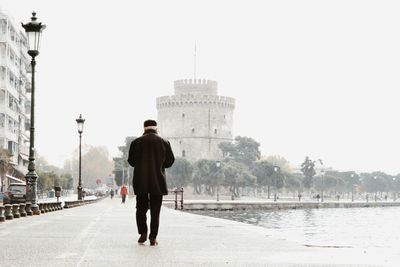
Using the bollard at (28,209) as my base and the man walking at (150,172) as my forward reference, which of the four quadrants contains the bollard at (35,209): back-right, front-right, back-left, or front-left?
back-left

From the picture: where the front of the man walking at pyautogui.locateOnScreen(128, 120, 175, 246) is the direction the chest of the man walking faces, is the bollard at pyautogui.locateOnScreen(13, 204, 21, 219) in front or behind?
in front

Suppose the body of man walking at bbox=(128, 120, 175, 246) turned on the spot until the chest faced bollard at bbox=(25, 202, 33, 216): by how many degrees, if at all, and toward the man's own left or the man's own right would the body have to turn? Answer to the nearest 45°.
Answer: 0° — they already face it

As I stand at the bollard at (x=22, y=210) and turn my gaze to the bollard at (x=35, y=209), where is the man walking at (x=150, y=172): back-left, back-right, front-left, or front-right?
back-right

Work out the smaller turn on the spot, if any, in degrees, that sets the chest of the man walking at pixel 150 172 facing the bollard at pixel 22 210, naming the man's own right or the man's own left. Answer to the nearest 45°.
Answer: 0° — they already face it

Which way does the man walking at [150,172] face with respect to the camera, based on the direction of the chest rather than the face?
away from the camera
